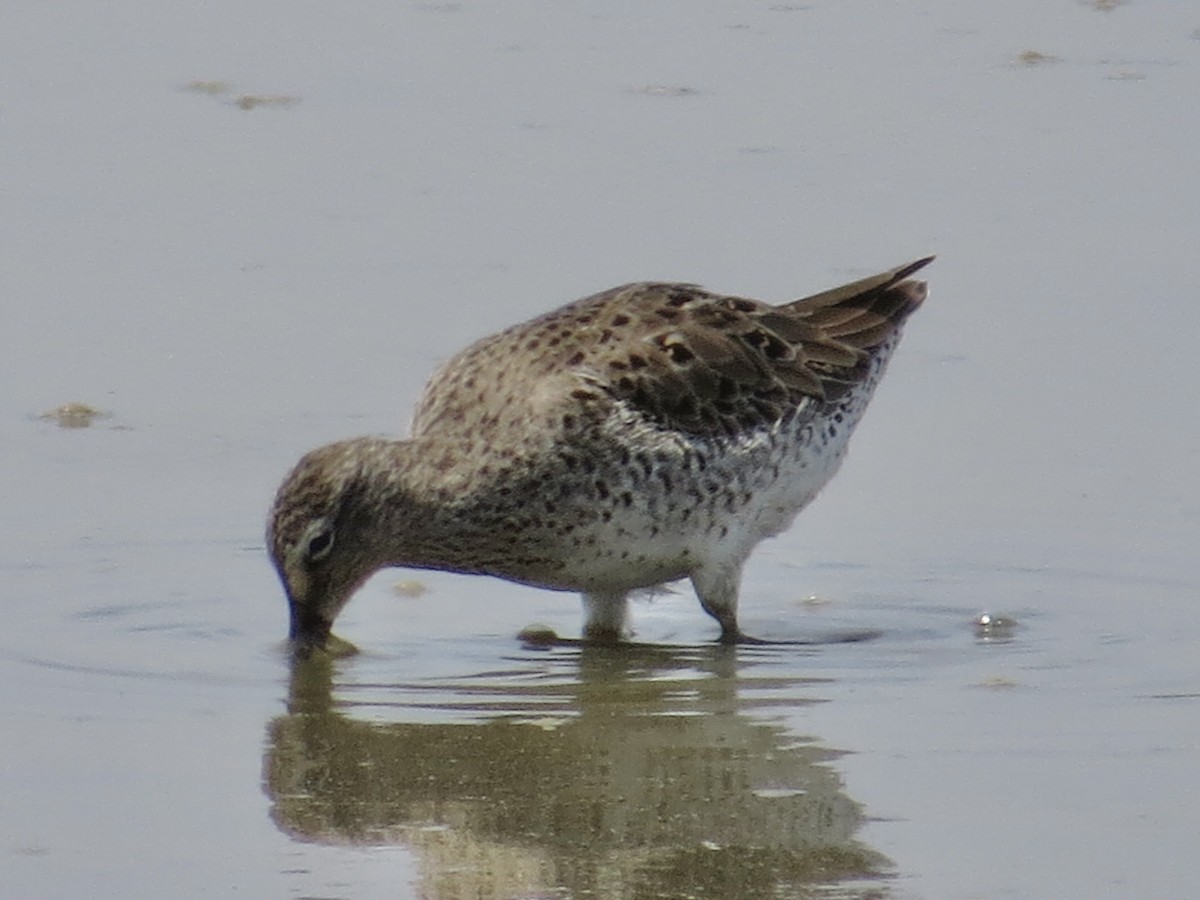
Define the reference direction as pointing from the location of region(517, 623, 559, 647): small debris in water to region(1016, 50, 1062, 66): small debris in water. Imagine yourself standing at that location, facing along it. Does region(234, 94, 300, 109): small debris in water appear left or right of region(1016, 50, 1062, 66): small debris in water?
left

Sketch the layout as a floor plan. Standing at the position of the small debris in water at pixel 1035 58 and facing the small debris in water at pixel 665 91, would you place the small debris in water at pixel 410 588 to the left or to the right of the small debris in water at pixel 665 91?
left

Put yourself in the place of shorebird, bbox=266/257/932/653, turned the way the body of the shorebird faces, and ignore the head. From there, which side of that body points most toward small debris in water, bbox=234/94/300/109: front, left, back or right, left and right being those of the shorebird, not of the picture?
right

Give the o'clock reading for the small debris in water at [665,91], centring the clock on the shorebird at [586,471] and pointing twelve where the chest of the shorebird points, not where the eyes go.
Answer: The small debris in water is roughly at 3 o'clock from the shorebird.

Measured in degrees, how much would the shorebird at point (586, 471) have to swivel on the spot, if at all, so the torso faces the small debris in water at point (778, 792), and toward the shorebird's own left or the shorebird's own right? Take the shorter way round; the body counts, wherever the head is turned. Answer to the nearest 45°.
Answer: approximately 90° to the shorebird's own left

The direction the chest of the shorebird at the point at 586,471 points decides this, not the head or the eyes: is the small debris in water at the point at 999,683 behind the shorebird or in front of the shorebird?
behind

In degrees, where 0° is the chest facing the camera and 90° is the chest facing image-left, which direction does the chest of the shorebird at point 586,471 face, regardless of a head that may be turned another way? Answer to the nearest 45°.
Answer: approximately 90°

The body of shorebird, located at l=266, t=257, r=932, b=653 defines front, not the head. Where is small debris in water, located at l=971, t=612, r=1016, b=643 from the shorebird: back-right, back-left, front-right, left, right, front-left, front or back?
back

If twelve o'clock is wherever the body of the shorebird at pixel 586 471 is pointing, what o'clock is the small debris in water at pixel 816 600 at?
The small debris in water is roughly at 5 o'clock from the shorebird.
